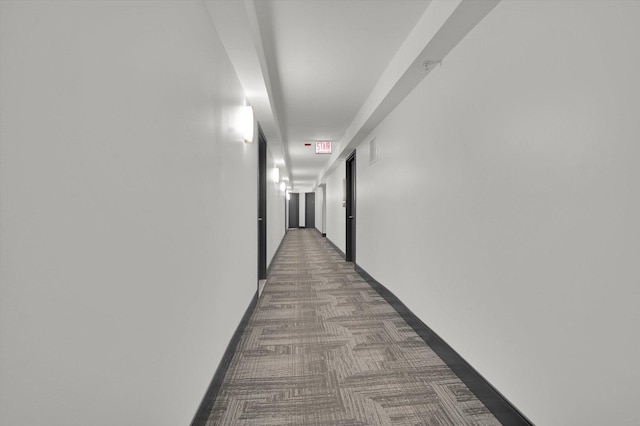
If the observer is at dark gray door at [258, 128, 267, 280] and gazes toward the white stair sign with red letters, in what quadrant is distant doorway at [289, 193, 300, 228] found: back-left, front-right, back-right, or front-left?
front-left

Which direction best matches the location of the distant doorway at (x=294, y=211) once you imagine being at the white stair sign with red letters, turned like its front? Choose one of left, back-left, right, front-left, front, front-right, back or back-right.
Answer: back

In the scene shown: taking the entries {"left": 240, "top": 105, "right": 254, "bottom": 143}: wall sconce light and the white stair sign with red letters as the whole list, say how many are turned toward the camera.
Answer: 1

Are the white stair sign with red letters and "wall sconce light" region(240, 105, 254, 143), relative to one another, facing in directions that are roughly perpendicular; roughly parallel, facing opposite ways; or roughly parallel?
roughly perpendicular

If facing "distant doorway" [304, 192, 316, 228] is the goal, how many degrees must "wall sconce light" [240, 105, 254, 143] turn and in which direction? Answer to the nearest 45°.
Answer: approximately 90° to its left

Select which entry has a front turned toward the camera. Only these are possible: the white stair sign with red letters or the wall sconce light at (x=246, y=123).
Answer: the white stair sign with red letters

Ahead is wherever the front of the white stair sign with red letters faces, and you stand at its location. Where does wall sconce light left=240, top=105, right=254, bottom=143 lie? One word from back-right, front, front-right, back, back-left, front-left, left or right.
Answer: front

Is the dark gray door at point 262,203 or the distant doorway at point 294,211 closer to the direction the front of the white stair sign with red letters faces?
the dark gray door

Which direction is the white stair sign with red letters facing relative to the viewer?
toward the camera

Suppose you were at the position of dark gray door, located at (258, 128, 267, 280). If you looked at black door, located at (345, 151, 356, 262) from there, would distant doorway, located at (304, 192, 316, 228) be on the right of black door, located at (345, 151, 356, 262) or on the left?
left

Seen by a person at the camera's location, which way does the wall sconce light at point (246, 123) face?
facing to the right of the viewer

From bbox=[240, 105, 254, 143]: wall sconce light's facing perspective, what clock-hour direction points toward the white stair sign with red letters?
The white stair sign with red letters is roughly at 10 o'clock from the wall sconce light.

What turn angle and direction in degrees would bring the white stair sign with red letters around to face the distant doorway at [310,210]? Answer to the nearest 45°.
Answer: approximately 180°

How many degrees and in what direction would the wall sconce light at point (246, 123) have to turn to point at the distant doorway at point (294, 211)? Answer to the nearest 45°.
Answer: approximately 90° to its left
